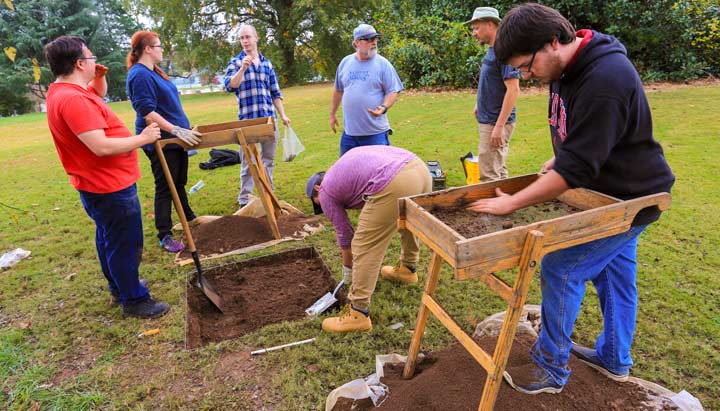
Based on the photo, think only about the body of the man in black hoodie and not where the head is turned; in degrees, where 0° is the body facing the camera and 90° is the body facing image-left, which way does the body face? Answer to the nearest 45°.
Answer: approximately 90°

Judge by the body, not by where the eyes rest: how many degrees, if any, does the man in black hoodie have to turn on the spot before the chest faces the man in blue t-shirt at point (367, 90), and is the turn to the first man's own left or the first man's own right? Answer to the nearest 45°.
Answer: approximately 45° to the first man's own right

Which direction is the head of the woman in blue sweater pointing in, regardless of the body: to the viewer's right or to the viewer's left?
to the viewer's right

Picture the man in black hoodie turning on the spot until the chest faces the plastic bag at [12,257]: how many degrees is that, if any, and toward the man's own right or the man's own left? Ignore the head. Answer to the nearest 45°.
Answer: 0° — they already face it

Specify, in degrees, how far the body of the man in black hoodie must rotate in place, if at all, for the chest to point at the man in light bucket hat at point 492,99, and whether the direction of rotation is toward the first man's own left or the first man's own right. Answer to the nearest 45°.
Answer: approximately 90° to the first man's own right
